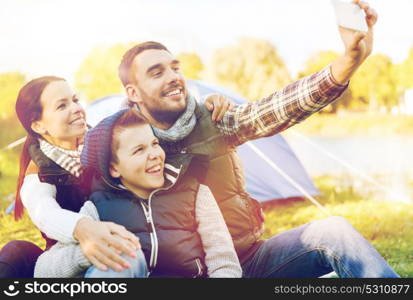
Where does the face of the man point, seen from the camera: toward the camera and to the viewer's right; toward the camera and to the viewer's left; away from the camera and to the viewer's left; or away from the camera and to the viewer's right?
toward the camera and to the viewer's right

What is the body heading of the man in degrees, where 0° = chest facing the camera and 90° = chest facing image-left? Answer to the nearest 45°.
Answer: approximately 315°

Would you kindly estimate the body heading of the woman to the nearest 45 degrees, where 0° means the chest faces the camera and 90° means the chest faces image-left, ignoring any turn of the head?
approximately 315°

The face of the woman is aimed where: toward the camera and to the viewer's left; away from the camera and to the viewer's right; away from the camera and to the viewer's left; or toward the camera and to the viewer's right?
toward the camera and to the viewer's right
